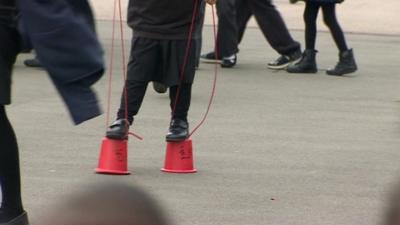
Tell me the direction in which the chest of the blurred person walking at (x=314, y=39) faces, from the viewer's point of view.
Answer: to the viewer's left

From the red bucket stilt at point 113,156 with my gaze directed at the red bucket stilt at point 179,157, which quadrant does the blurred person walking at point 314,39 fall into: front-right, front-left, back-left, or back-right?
front-left

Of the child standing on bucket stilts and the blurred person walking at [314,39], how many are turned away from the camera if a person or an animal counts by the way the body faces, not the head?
0

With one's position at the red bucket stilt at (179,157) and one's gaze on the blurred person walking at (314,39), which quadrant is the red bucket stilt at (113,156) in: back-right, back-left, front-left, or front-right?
back-left

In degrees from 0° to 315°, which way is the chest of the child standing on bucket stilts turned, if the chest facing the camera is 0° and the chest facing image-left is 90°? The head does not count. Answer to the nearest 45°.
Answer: approximately 45°
